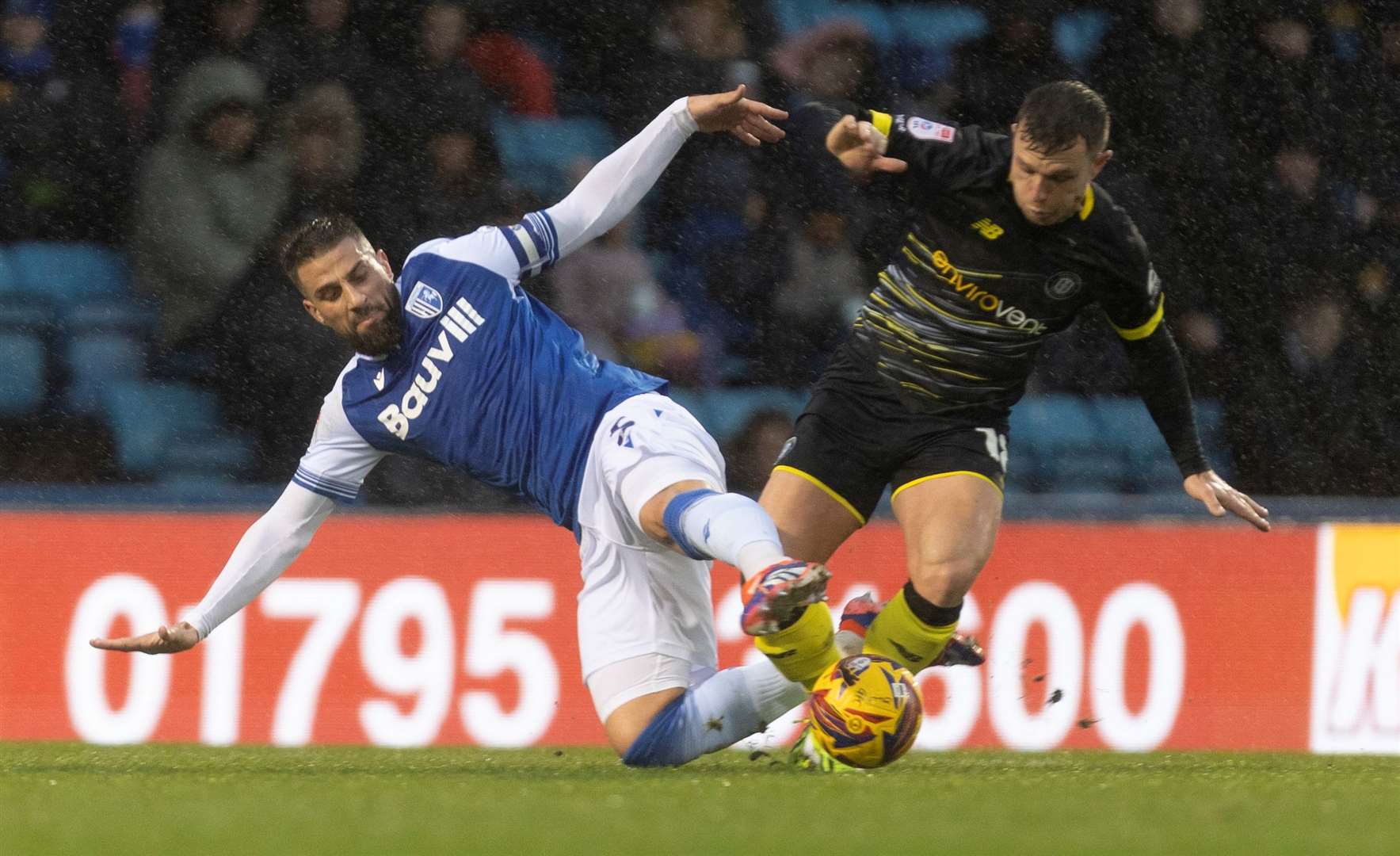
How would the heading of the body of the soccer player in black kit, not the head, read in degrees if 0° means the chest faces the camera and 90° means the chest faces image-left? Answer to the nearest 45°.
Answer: approximately 0°

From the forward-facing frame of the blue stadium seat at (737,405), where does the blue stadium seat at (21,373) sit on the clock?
the blue stadium seat at (21,373) is roughly at 3 o'clock from the blue stadium seat at (737,405).

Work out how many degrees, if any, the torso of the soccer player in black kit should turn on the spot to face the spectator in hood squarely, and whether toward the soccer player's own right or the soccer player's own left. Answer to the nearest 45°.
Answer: approximately 135° to the soccer player's own right

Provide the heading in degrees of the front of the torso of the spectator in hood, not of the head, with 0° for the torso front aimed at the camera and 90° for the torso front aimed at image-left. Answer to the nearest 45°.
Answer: approximately 315°

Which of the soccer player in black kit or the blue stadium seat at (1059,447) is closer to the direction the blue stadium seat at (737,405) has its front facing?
the soccer player in black kit

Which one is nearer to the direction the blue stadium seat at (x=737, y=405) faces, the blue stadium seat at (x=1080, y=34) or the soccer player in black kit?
the soccer player in black kit

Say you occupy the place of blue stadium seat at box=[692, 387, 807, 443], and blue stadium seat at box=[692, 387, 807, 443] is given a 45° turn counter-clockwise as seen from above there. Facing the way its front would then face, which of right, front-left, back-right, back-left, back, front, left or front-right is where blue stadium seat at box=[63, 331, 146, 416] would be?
back-right

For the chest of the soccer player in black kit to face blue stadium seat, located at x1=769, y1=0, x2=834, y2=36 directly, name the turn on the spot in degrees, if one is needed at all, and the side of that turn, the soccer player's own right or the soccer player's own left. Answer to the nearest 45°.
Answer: approximately 180°
